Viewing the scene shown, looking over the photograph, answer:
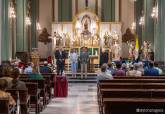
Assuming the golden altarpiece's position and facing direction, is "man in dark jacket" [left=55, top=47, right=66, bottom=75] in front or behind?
in front

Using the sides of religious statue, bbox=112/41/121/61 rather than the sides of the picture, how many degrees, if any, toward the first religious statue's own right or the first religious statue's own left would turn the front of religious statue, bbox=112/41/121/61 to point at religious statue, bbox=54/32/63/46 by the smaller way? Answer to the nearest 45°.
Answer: approximately 90° to the first religious statue's own right

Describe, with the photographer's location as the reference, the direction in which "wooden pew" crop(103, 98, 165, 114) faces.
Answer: facing away from the viewer

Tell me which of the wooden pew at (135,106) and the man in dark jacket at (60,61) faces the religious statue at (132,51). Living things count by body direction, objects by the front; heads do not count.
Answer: the wooden pew

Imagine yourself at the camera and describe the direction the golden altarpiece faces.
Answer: facing the viewer

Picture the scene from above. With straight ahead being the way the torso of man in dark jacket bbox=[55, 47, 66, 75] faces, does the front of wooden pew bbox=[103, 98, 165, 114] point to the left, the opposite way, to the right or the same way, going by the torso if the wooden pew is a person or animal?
the opposite way

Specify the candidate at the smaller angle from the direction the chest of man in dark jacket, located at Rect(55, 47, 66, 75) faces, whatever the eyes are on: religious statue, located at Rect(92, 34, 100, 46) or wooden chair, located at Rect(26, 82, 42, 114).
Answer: the wooden chair

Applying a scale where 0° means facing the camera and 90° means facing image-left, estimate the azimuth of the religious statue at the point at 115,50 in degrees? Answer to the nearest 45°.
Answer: approximately 0°

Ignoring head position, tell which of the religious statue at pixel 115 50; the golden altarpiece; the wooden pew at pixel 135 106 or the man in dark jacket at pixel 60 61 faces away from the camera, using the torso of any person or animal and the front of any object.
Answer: the wooden pew

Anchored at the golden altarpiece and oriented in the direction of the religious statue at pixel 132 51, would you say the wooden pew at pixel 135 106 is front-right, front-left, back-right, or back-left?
front-right

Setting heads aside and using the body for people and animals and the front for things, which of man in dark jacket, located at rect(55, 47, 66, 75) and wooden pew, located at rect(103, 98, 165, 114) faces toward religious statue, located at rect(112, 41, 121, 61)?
the wooden pew

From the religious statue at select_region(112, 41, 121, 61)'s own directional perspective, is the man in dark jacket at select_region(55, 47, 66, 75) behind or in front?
in front

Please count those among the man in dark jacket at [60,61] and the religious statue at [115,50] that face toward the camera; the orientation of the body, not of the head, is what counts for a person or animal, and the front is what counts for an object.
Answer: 2
